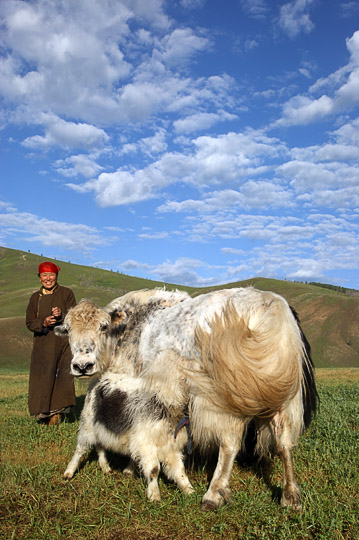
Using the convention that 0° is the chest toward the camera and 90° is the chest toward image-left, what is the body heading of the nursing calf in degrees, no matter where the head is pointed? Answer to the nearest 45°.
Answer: approximately 315°

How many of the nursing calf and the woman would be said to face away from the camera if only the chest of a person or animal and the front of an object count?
0

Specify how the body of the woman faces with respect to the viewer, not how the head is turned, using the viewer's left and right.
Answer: facing the viewer

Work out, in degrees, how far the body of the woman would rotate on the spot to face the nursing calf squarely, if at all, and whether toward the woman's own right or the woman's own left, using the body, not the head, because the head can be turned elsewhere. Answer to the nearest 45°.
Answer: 0° — they already face it
